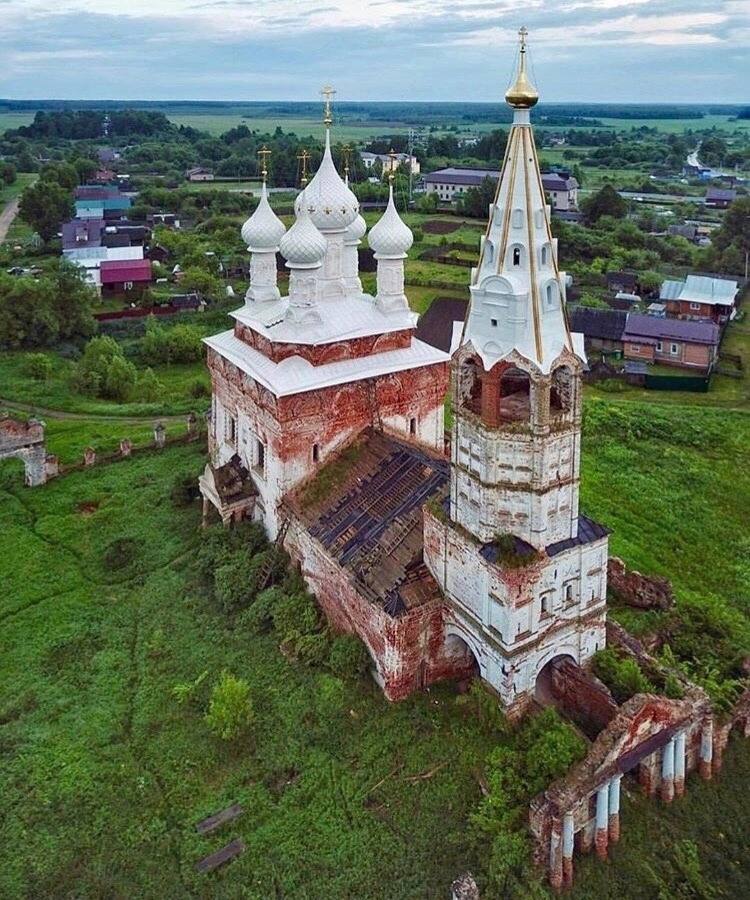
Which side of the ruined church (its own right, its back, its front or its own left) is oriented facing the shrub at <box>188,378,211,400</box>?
back

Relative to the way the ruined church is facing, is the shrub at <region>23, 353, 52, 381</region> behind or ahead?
behind

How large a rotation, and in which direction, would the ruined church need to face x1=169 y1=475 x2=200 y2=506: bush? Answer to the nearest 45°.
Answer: approximately 180°

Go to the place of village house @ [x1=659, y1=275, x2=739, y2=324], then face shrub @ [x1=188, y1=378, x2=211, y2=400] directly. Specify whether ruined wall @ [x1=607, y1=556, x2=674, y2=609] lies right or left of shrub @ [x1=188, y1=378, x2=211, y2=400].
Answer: left

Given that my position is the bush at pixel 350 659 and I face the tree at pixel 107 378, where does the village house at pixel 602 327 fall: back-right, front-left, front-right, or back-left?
front-right

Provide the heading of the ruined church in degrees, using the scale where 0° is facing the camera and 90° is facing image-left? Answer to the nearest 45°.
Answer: approximately 315°

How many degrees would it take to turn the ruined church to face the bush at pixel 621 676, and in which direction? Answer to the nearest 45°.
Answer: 0° — it already faces it

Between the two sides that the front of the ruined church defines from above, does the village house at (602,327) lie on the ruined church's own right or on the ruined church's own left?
on the ruined church's own left

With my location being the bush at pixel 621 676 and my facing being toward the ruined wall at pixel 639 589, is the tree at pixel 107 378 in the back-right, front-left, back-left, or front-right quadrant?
front-left

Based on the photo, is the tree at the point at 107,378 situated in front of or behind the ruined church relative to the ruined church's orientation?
behind
